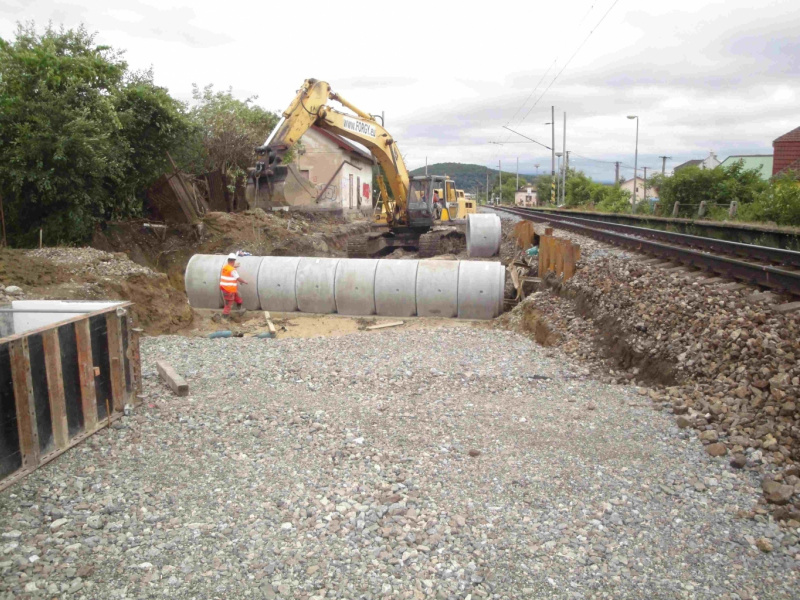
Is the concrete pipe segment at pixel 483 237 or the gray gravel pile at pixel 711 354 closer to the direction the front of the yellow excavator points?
the gray gravel pile

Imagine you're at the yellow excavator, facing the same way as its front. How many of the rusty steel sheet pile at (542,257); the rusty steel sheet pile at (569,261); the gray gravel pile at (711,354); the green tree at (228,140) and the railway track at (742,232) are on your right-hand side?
1

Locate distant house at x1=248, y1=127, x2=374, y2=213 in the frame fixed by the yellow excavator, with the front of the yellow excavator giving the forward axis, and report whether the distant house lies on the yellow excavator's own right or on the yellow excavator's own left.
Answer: on the yellow excavator's own right

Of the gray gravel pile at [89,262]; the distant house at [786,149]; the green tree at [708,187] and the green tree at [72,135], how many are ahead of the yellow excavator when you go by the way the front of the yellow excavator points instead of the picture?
2

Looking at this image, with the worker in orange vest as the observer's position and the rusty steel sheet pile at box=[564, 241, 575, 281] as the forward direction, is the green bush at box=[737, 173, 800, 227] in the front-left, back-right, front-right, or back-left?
front-left

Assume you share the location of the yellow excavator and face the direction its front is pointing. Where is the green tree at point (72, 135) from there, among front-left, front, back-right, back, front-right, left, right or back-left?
front

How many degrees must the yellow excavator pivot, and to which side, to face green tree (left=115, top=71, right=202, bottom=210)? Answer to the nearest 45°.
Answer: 0° — it already faces it

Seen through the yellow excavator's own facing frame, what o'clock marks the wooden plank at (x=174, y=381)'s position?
The wooden plank is roughly at 11 o'clock from the yellow excavator.

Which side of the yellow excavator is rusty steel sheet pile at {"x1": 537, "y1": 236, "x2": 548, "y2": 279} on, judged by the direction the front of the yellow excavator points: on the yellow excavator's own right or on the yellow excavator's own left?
on the yellow excavator's own left

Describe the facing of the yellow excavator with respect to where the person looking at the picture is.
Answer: facing the viewer and to the left of the viewer

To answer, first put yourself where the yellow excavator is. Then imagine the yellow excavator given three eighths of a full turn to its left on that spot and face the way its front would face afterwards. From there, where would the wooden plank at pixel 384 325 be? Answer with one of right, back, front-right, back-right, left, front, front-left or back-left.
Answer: right

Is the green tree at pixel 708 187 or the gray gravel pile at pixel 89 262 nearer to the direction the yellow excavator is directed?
the gray gravel pile
